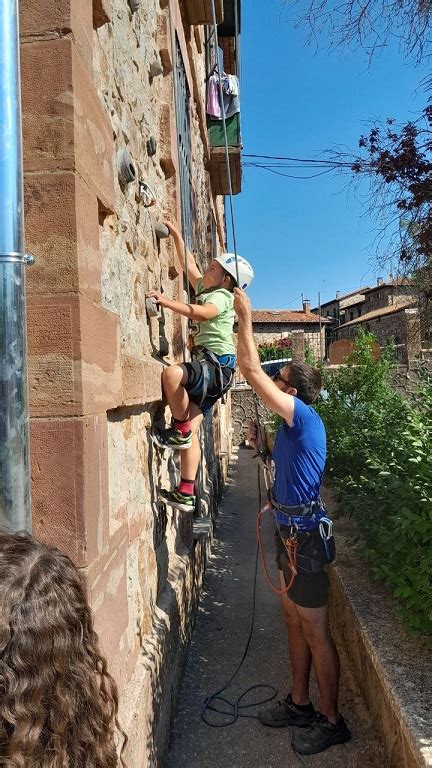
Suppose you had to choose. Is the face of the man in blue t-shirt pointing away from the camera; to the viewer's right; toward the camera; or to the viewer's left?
to the viewer's left

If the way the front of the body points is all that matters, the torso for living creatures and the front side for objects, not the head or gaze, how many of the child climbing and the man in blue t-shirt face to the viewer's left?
2

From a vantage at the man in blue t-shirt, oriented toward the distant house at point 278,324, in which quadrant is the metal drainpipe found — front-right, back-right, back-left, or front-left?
back-left

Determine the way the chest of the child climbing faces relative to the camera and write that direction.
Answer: to the viewer's left

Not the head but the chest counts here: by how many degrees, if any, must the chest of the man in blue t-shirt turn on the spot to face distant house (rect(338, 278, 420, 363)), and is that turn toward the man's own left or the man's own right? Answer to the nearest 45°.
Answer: approximately 90° to the man's own right

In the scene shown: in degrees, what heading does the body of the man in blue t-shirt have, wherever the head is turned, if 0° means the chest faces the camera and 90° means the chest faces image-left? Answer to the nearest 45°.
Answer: approximately 90°

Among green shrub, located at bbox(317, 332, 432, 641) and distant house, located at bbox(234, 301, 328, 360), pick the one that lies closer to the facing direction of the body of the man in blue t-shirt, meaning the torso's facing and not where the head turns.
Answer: the distant house

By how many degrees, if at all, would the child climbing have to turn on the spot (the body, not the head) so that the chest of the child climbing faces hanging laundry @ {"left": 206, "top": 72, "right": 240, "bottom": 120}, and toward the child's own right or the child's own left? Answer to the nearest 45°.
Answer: approximately 90° to the child's own right

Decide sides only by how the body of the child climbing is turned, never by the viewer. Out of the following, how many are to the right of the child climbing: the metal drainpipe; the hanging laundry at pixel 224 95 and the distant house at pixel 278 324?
2

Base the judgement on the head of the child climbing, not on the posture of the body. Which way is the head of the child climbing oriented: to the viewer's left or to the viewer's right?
to the viewer's left

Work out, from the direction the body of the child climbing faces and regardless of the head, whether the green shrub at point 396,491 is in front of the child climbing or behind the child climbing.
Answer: behind
